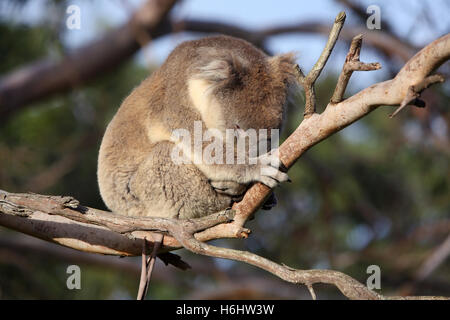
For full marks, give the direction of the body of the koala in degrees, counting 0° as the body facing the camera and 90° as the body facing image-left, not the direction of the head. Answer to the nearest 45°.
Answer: approximately 270°
